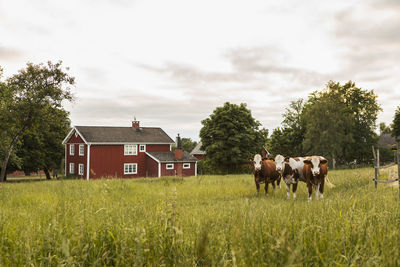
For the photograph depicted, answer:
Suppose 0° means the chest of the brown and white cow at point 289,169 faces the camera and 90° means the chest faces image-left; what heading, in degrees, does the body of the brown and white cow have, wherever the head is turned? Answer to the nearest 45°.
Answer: approximately 45°

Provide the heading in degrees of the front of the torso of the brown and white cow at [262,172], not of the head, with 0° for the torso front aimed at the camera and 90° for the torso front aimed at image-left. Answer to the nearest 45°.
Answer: approximately 45°

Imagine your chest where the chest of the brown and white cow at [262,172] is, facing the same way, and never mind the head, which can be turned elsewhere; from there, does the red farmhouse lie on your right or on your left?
on your right

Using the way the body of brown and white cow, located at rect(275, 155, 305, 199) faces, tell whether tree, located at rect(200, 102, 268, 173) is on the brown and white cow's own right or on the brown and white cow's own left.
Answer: on the brown and white cow's own right

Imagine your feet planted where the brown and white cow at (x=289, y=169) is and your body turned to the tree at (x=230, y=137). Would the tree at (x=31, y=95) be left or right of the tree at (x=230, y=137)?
left

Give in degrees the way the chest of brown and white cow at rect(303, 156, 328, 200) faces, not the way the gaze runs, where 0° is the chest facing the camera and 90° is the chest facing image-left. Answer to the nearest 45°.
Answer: approximately 0°

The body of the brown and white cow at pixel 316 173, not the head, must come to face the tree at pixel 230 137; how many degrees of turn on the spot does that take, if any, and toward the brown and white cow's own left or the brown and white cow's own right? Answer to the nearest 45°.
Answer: approximately 180°

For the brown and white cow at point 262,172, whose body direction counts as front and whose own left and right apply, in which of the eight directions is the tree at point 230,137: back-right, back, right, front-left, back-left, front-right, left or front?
back-right

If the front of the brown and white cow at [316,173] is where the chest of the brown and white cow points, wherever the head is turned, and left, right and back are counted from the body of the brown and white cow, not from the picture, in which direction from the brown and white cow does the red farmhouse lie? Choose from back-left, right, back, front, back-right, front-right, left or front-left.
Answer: back-right
